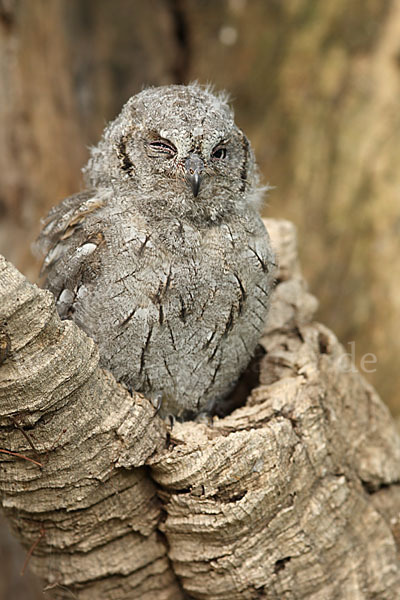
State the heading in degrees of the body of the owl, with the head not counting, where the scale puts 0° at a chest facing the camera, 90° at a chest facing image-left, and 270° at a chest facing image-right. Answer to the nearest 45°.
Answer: approximately 315°
